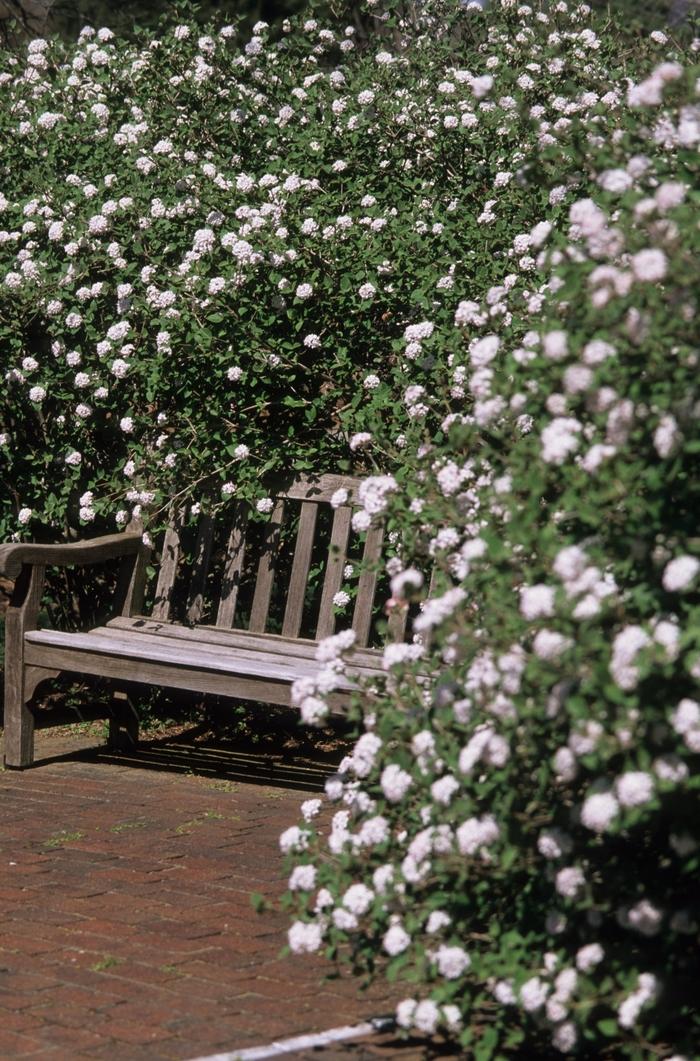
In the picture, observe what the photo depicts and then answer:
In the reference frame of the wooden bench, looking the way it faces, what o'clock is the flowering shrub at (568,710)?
The flowering shrub is roughly at 10 o'clock from the wooden bench.

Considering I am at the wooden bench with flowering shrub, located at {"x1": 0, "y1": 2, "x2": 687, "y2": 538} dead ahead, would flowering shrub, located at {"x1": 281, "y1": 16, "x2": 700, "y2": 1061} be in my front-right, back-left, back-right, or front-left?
back-right

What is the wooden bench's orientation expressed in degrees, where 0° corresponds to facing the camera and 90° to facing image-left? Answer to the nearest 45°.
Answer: approximately 45°
